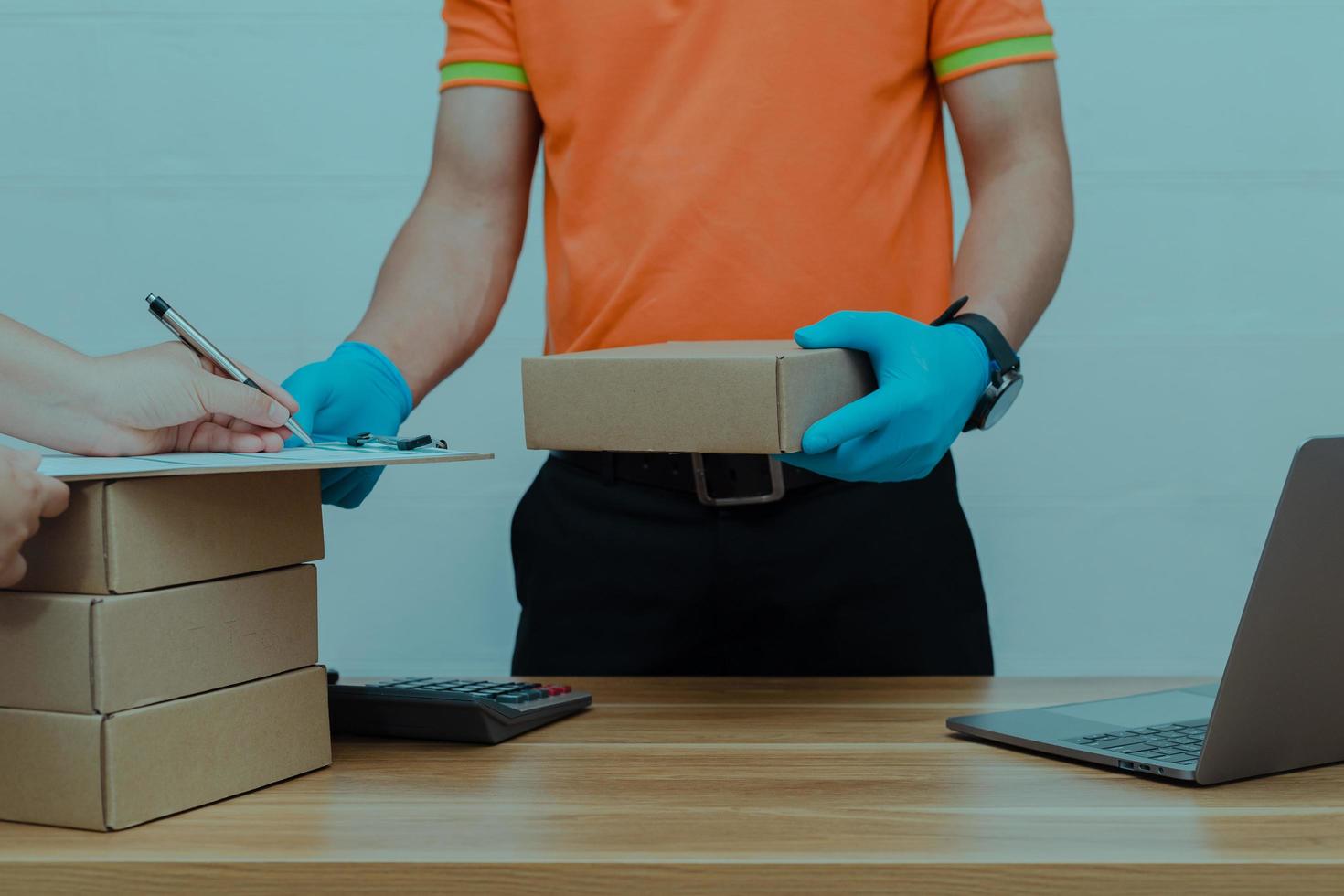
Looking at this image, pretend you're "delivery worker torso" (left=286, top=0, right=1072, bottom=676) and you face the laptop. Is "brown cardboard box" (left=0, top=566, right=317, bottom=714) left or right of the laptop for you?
right

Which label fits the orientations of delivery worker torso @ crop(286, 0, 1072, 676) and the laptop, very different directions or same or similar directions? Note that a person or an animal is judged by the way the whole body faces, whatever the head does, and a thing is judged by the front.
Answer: very different directions

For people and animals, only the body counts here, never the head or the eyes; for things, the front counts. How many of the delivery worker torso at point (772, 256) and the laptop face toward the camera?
1

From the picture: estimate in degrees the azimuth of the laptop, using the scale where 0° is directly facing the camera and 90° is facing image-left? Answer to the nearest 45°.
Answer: approximately 135°
